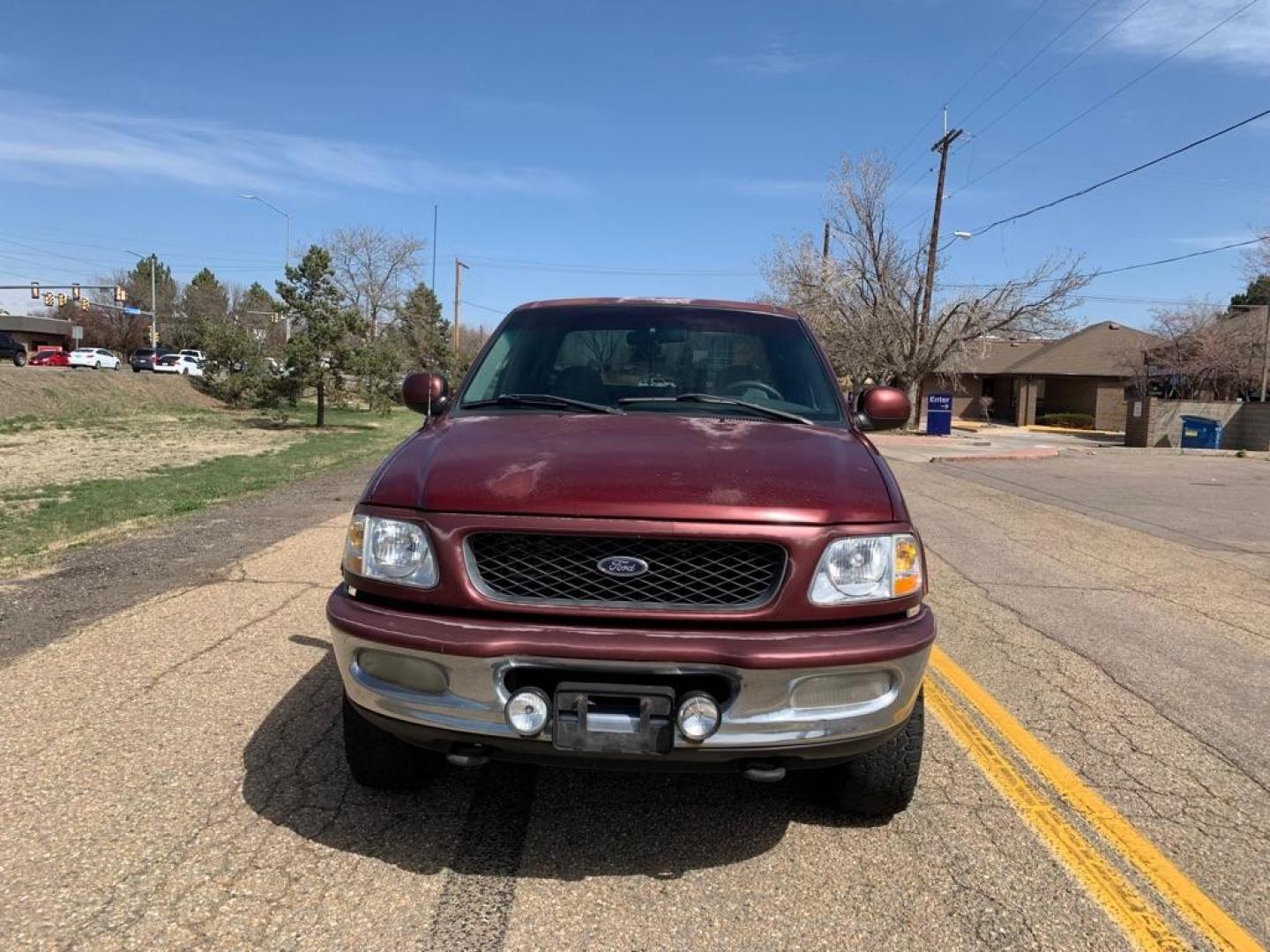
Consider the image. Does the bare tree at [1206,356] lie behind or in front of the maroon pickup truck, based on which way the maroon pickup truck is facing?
behind

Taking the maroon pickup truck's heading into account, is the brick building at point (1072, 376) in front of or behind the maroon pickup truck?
behind

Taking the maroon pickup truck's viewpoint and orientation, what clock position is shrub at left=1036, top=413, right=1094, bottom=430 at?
The shrub is roughly at 7 o'clock from the maroon pickup truck.

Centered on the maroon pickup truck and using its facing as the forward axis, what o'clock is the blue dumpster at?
The blue dumpster is roughly at 7 o'clock from the maroon pickup truck.

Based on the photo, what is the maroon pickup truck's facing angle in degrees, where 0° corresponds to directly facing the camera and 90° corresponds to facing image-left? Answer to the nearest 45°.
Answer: approximately 0°

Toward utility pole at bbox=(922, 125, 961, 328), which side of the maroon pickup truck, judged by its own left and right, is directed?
back

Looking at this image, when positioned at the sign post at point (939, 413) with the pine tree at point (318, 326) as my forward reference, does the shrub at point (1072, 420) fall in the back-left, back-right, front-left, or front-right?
back-right

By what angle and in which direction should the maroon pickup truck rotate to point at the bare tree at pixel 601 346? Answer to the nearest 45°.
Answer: approximately 180°
